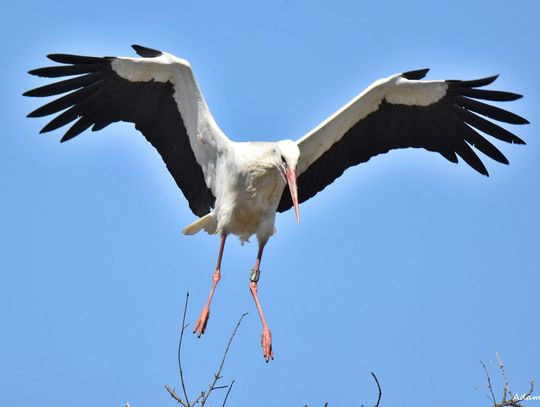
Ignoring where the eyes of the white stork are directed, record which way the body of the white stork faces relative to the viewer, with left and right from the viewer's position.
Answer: facing the viewer and to the right of the viewer
